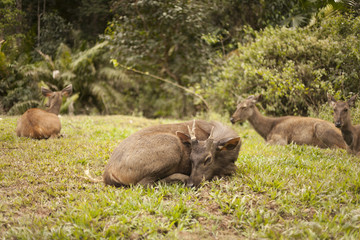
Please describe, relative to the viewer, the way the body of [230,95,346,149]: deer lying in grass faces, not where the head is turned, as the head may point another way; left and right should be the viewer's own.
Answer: facing to the left of the viewer

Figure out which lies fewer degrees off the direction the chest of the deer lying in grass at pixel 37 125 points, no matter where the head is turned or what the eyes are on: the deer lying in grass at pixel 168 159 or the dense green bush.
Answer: the dense green bush

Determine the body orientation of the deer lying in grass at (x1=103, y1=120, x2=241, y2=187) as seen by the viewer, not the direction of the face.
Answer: to the viewer's right

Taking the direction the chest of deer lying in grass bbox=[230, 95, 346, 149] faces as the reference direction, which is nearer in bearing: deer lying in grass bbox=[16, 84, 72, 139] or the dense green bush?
the deer lying in grass

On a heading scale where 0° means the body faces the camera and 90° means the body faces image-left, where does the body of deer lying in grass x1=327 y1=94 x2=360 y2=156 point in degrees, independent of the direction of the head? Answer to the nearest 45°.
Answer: approximately 45°

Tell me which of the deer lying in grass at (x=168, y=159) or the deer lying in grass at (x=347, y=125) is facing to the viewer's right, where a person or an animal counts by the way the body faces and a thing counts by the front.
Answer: the deer lying in grass at (x=168, y=159)

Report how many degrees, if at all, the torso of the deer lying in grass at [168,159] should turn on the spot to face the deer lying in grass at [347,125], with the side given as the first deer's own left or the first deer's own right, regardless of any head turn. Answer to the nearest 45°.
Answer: approximately 45° to the first deer's own left

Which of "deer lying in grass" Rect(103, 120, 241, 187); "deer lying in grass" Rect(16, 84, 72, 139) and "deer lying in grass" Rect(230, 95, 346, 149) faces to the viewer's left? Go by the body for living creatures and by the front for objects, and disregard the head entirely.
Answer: "deer lying in grass" Rect(230, 95, 346, 149)

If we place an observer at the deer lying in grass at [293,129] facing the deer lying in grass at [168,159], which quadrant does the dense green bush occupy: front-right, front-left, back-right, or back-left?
back-right

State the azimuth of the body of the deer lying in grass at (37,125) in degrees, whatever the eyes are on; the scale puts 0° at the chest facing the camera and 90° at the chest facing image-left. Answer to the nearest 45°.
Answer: approximately 225°

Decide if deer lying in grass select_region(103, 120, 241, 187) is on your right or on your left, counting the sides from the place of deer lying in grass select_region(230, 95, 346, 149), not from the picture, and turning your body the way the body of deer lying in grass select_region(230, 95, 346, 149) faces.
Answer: on your left

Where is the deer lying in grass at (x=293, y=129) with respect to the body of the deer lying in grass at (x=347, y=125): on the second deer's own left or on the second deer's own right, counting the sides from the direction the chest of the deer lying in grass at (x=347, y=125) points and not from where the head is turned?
on the second deer's own right
